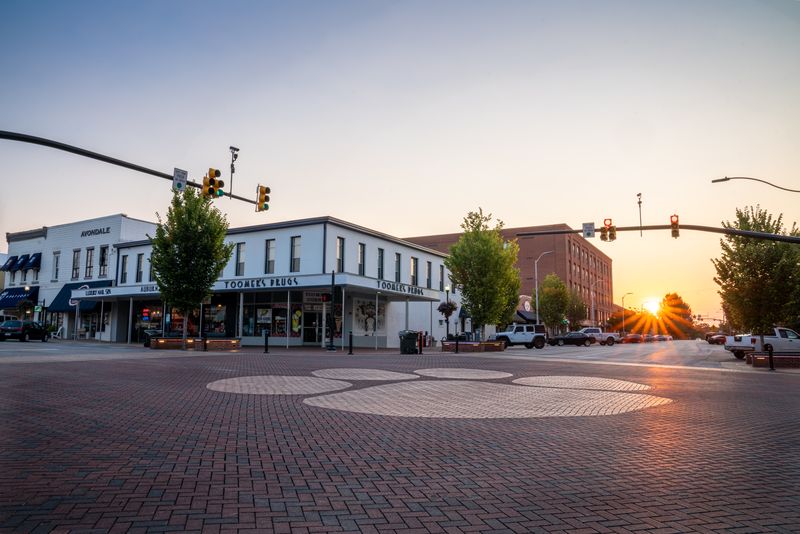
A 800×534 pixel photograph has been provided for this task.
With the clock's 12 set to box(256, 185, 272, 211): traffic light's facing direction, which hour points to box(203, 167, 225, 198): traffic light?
box(203, 167, 225, 198): traffic light is roughly at 3 o'clock from box(256, 185, 272, 211): traffic light.

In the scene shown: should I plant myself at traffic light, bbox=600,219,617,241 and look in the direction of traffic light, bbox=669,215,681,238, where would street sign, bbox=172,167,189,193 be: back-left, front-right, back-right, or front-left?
back-right

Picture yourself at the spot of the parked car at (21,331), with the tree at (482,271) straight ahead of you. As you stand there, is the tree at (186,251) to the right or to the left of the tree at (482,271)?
right

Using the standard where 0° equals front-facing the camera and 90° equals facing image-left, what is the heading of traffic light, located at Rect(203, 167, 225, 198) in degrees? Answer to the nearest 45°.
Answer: approximately 315°

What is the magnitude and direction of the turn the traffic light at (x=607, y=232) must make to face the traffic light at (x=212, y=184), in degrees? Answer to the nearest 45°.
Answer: approximately 45° to its right

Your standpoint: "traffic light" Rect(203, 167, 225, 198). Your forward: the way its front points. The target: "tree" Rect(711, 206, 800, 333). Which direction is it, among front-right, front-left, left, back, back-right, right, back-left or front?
front-left

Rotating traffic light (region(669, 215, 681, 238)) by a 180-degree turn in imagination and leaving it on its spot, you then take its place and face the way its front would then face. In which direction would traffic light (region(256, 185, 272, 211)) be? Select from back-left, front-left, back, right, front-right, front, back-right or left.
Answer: back-left

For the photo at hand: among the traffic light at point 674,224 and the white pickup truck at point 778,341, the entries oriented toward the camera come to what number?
1

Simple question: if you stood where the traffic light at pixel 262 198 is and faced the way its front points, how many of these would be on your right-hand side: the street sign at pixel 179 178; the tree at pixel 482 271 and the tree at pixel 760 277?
1

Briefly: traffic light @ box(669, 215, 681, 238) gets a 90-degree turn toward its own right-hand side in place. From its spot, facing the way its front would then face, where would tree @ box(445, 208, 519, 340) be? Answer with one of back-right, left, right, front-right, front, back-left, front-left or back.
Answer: front-right

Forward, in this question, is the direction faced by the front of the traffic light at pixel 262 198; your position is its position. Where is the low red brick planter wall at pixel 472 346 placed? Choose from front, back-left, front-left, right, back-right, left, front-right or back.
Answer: left

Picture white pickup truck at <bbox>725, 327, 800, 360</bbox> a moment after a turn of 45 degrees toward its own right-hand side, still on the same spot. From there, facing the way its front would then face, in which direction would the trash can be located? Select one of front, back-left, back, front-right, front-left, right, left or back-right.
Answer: back-right

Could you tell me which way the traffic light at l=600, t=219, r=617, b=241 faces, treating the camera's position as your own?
facing the viewer

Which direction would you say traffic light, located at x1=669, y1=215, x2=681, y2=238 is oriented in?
toward the camera

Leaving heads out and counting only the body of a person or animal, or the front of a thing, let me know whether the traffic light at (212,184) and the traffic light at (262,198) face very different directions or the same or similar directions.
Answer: same or similar directions
